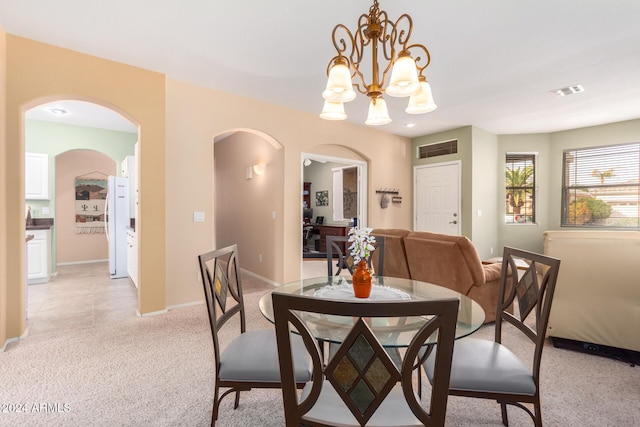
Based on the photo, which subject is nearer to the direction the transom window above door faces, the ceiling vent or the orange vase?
the orange vase

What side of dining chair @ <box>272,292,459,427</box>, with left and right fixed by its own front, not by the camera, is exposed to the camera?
back

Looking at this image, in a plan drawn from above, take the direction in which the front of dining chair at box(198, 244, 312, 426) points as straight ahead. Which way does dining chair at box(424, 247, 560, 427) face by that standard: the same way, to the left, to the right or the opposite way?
the opposite way

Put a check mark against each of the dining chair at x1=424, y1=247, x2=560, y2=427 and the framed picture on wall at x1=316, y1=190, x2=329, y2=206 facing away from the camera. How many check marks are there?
0

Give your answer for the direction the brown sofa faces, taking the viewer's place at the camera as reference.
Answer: facing away from the viewer and to the right of the viewer

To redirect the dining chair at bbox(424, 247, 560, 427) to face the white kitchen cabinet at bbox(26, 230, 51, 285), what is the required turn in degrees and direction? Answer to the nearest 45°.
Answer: approximately 45° to its right

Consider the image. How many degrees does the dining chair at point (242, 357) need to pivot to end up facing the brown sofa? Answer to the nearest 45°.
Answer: approximately 45° to its left

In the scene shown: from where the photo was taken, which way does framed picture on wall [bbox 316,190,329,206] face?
toward the camera

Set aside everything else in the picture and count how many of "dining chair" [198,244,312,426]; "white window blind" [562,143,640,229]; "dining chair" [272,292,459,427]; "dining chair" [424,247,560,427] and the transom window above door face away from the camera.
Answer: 1

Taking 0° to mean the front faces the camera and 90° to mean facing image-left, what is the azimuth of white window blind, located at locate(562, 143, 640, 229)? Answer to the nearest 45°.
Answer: approximately 45°

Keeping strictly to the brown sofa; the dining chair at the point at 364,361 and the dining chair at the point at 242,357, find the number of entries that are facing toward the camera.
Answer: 0

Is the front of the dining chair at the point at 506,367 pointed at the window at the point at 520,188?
no

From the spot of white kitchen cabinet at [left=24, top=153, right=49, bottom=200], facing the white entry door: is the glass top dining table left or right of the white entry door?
right

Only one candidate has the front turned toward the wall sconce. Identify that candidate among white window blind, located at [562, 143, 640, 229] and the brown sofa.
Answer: the white window blind

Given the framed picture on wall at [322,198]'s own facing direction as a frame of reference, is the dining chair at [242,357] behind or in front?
in front

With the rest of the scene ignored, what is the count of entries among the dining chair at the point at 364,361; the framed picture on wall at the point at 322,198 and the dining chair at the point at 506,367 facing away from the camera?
1

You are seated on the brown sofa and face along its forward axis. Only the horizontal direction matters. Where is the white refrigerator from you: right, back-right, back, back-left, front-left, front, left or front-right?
back-left

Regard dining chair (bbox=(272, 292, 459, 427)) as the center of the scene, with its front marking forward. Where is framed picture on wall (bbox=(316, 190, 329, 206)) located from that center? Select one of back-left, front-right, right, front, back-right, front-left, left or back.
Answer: front

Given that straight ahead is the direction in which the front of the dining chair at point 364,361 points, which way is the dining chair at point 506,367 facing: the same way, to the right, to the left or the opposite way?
to the left

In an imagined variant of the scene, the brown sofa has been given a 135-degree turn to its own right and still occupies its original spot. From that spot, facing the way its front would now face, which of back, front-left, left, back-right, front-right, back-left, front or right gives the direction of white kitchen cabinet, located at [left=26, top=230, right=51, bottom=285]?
right

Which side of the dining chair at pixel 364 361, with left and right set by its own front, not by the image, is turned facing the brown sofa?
front

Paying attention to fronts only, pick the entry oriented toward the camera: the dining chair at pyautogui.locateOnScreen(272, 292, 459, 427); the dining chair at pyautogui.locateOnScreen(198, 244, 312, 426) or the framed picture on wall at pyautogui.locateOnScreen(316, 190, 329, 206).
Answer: the framed picture on wall

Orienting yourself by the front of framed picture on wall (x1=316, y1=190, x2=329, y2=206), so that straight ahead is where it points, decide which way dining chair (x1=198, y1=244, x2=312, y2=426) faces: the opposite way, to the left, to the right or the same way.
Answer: to the left

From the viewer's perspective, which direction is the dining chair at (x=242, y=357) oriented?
to the viewer's right
